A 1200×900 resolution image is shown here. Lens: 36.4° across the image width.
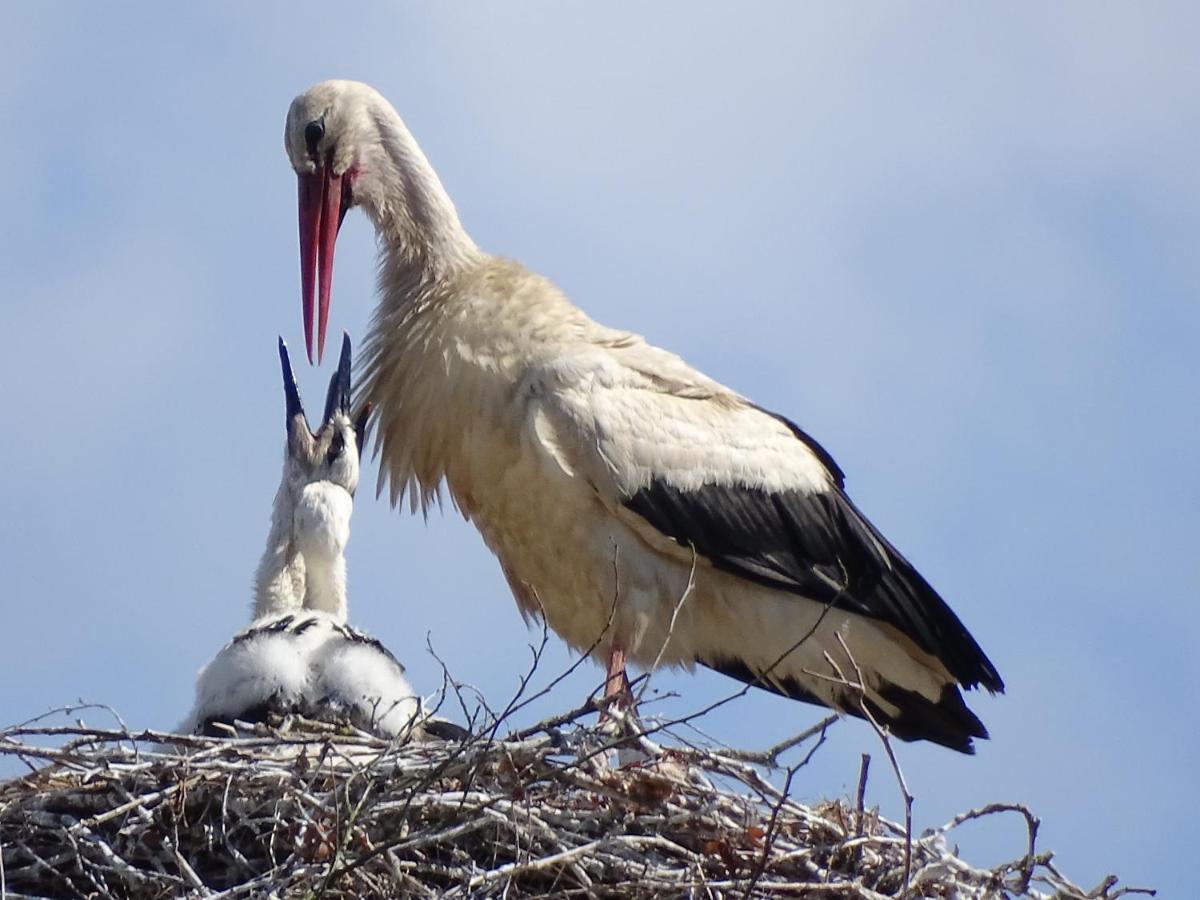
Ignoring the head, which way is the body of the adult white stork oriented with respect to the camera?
to the viewer's left
